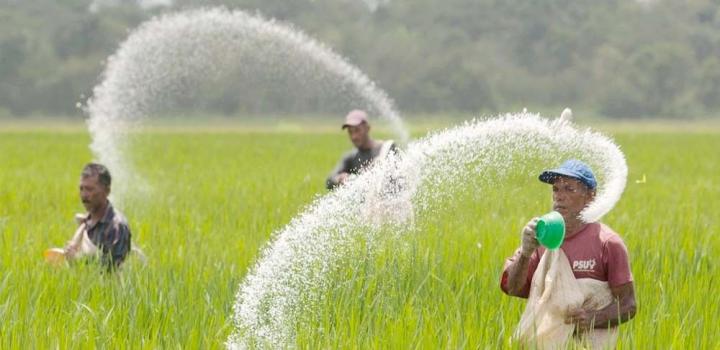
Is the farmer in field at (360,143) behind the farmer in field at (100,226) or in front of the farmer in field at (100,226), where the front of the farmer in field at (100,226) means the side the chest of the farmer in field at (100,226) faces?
behind

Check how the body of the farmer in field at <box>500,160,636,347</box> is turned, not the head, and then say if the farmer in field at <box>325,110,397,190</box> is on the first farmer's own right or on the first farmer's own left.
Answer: on the first farmer's own right

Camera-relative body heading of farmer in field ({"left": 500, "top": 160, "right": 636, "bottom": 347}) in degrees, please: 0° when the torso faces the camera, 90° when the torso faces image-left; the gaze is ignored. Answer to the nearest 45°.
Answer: approximately 45°

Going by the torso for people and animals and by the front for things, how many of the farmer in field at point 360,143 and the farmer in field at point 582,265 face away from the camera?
0

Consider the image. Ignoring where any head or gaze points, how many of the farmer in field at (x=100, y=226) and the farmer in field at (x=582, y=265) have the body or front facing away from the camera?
0

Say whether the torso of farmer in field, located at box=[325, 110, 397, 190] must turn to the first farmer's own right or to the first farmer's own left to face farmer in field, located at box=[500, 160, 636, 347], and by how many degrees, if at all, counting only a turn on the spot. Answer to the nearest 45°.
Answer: approximately 45° to the first farmer's own left

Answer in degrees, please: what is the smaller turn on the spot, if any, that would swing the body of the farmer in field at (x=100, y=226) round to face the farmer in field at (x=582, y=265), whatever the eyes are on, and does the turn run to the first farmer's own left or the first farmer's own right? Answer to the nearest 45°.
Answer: approximately 90° to the first farmer's own left

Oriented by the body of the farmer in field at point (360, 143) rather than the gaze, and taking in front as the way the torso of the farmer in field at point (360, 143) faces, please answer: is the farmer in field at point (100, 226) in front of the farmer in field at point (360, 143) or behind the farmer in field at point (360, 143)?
in front
